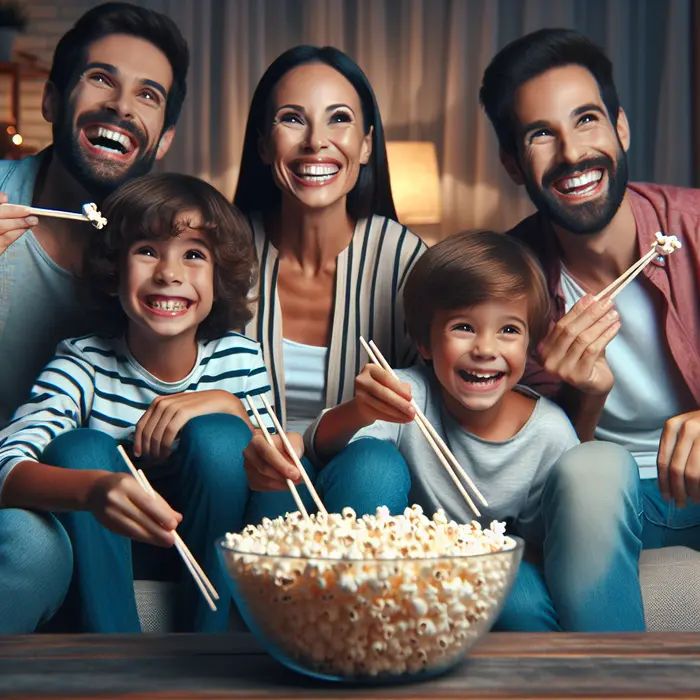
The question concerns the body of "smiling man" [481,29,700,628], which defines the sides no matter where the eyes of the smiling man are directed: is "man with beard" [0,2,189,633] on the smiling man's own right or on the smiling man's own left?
on the smiling man's own right

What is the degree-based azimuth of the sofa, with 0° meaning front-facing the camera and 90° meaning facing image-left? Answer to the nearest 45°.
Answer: approximately 0°

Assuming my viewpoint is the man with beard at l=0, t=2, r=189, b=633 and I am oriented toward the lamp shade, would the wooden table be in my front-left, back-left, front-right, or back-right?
back-right

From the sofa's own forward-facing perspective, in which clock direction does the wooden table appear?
The wooden table is roughly at 1 o'clock from the sofa.

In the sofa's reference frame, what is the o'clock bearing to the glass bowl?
The glass bowl is roughly at 1 o'clock from the sofa.

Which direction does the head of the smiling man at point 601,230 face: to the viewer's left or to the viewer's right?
to the viewer's left

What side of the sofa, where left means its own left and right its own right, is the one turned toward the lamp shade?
back
